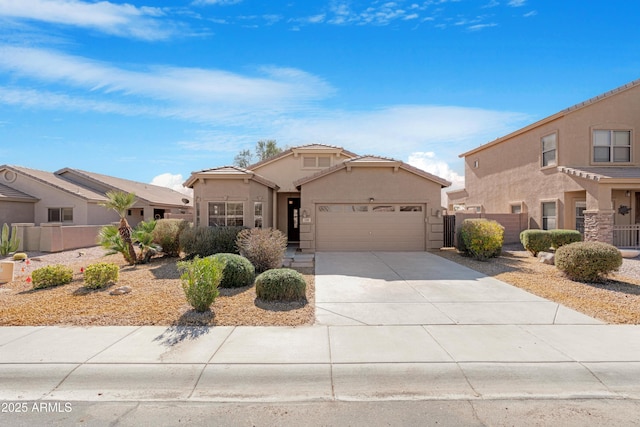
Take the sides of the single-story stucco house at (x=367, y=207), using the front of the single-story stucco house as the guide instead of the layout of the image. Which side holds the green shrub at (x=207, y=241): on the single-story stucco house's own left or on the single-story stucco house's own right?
on the single-story stucco house's own right

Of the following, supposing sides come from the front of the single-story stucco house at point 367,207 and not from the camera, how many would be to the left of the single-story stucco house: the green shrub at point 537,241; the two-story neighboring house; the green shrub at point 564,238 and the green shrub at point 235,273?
3

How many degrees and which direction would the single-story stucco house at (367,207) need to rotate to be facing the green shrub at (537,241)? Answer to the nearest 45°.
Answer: approximately 90° to its left

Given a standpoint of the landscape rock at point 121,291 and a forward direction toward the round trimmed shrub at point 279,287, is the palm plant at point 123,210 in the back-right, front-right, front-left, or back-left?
back-left

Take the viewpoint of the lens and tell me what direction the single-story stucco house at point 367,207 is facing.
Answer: facing the viewer

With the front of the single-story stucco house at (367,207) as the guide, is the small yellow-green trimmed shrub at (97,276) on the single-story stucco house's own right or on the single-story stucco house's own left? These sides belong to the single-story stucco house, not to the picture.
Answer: on the single-story stucco house's own right

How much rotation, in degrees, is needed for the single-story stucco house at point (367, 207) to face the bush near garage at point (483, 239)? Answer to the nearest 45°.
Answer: approximately 45° to its left

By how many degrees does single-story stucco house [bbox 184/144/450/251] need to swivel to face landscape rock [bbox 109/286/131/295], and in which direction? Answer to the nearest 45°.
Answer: approximately 45° to its right

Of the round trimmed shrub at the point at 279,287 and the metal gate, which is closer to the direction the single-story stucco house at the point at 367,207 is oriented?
the round trimmed shrub

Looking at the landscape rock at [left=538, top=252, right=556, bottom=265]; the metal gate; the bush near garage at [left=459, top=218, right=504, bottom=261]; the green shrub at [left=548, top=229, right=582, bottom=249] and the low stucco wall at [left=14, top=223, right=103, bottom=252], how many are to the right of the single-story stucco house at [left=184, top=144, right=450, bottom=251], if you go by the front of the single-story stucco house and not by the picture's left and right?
1

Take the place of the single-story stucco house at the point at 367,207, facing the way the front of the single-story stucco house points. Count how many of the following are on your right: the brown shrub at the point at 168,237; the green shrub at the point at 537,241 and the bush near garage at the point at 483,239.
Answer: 1

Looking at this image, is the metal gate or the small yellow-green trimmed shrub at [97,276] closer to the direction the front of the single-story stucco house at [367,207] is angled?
the small yellow-green trimmed shrub

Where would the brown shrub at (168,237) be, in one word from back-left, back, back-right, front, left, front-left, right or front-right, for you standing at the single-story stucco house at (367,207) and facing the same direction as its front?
right

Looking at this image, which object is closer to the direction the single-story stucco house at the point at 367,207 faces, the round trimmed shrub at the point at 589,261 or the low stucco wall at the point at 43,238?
the round trimmed shrub

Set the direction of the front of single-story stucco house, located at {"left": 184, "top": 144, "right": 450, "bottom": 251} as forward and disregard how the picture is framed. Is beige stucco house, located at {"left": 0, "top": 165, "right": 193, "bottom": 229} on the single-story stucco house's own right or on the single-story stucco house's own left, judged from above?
on the single-story stucco house's own right

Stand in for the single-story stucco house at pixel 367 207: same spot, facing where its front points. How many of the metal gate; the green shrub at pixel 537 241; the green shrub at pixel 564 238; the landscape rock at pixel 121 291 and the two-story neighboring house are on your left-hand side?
4

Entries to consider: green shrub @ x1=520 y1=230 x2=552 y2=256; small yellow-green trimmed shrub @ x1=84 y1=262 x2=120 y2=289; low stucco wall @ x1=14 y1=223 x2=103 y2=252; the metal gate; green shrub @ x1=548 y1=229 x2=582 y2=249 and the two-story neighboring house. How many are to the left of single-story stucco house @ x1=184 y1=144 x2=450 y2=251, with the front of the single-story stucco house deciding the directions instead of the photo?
4
